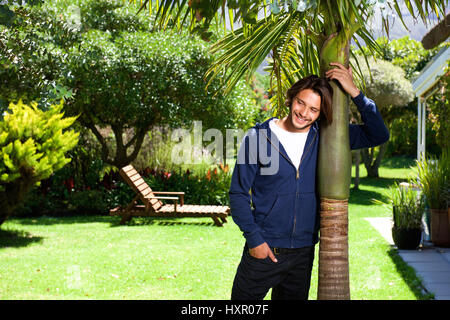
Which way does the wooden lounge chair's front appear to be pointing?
to the viewer's right

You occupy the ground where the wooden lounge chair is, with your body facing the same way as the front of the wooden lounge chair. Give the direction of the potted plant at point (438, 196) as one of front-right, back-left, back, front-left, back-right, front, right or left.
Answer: front-right

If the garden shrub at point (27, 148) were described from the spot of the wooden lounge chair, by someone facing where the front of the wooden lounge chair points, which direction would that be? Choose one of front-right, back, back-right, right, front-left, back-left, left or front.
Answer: back-right

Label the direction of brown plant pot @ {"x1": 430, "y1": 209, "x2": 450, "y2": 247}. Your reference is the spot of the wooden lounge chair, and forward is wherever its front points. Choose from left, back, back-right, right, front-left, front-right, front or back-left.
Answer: front-right

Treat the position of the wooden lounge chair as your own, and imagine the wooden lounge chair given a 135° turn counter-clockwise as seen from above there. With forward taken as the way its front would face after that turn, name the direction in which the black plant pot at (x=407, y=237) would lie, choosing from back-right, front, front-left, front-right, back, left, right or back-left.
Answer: back

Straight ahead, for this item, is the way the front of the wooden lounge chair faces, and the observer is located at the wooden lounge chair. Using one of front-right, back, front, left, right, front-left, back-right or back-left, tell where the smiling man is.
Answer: right

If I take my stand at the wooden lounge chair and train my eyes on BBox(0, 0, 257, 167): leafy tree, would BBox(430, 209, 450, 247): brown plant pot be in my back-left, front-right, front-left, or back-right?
back-right
